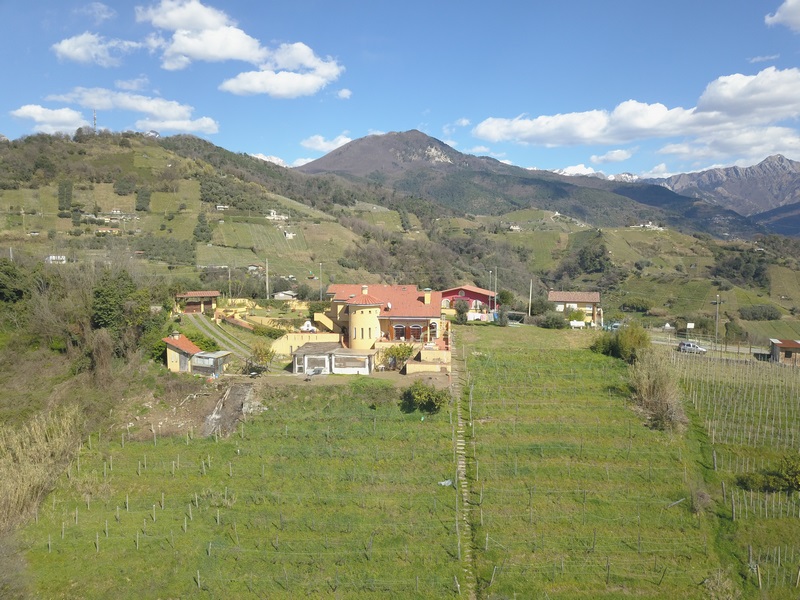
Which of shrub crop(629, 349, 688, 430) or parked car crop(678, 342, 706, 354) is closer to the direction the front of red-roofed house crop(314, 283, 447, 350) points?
the shrub

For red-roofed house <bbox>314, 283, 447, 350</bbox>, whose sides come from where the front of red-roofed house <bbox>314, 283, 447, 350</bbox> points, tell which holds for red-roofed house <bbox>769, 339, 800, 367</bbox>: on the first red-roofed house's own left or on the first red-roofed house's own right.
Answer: on the first red-roofed house's own left

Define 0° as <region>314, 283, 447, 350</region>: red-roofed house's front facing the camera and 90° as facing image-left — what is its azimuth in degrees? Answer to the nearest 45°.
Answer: approximately 0°

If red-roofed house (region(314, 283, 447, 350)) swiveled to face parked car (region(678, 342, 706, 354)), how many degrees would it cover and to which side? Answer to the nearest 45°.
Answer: approximately 90° to its left

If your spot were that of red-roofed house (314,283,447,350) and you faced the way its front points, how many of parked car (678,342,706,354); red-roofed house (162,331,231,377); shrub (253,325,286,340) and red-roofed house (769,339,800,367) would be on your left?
2

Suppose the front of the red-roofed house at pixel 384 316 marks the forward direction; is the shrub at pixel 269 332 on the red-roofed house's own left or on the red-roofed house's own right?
on the red-roofed house's own right

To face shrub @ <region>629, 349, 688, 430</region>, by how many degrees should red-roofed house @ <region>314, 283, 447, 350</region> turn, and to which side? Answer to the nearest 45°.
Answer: approximately 45° to its left

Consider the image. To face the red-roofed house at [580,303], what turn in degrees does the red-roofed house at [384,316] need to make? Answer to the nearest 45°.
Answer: approximately 135° to its left

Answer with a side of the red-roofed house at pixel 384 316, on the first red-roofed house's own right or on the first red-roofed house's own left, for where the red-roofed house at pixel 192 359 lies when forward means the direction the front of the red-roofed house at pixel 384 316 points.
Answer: on the first red-roofed house's own right

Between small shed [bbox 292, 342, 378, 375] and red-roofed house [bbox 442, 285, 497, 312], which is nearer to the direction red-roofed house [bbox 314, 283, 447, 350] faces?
the small shed

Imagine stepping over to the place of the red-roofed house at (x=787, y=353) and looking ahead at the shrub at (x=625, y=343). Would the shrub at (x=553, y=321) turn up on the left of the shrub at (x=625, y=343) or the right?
right

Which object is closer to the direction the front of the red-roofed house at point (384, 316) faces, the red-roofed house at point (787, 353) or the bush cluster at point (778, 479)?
the bush cluster
